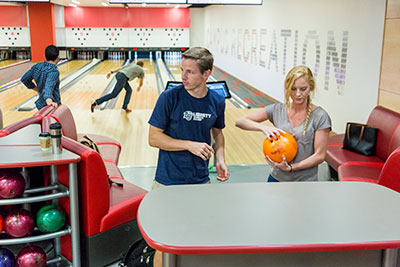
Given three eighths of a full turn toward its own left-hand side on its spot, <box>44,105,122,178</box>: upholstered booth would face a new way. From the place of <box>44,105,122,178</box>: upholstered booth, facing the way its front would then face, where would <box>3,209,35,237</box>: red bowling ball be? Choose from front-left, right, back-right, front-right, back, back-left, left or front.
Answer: back-left

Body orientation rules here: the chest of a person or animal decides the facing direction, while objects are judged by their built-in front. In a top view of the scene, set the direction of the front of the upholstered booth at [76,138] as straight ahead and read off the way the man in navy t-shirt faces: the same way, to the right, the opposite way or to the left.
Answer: to the right

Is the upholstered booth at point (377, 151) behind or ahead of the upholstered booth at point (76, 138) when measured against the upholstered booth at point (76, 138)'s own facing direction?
ahead

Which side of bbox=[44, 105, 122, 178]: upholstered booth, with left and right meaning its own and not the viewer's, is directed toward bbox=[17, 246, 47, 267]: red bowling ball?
right

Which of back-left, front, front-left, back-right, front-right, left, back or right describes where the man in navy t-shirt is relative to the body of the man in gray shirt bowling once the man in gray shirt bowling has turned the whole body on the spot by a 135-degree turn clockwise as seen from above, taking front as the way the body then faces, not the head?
front

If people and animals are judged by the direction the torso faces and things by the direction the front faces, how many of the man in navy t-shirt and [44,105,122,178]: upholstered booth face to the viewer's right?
1

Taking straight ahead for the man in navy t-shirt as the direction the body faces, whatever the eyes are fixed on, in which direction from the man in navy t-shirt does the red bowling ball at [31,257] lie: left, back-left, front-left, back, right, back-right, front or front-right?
right

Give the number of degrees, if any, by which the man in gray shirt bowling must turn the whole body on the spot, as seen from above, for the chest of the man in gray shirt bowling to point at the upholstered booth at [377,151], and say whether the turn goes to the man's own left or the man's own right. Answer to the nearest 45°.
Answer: approximately 90° to the man's own right

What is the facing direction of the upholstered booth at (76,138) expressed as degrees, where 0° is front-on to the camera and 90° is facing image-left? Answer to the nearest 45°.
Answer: approximately 270°

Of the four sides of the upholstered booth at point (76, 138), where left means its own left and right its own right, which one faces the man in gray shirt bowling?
left
